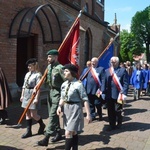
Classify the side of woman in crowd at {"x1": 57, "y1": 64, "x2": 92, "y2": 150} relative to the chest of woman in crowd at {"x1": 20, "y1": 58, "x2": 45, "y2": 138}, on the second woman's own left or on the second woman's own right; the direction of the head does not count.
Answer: on the second woman's own left

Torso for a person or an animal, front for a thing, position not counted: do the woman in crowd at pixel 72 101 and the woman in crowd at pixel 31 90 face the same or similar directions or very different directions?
same or similar directions

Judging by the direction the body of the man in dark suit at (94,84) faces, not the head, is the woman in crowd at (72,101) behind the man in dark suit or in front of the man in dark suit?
in front

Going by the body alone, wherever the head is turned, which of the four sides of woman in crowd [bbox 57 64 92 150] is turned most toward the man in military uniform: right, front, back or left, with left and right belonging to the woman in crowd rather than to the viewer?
right

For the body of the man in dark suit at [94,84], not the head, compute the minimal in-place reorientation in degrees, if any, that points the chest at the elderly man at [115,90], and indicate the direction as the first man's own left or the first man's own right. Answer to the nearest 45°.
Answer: approximately 90° to the first man's own left

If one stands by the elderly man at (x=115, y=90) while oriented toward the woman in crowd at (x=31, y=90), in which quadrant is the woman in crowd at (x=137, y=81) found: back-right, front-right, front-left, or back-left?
back-right

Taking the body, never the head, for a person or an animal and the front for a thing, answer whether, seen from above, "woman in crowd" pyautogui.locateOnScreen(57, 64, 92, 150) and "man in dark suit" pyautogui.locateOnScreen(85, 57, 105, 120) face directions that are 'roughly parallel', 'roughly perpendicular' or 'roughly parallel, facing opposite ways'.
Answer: roughly parallel

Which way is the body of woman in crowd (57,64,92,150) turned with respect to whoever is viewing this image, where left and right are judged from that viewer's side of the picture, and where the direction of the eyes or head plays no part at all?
facing the viewer and to the left of the viewer

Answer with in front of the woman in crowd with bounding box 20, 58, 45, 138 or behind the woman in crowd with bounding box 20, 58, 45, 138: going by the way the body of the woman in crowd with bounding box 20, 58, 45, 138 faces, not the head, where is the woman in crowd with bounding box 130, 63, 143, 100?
behind
